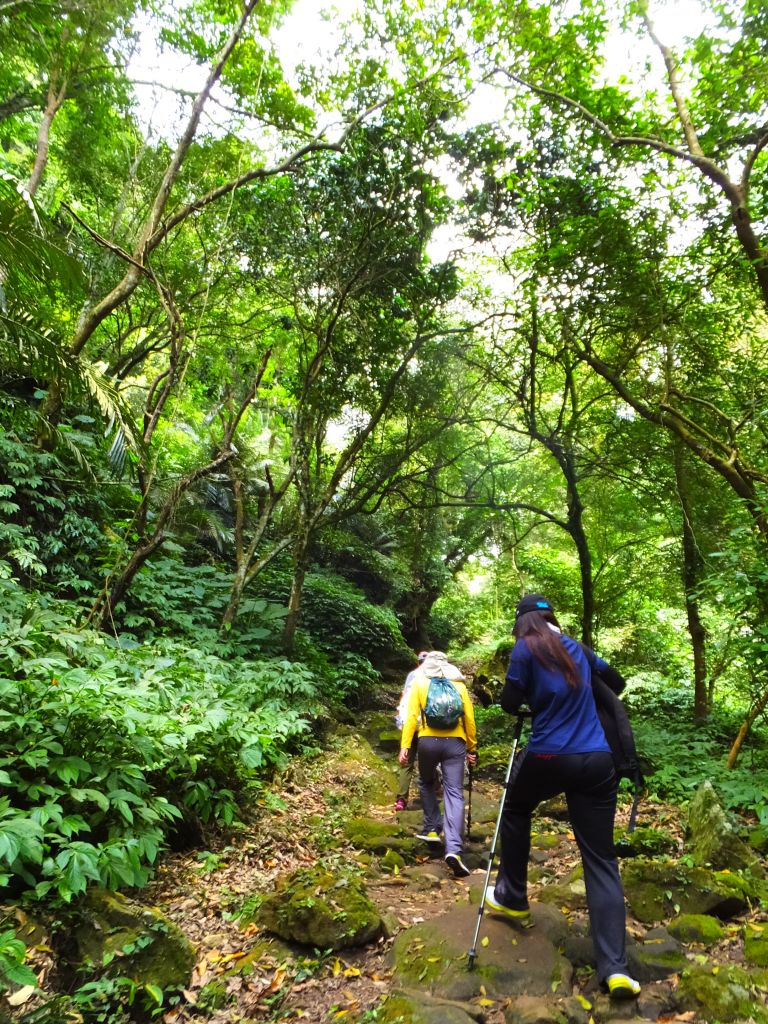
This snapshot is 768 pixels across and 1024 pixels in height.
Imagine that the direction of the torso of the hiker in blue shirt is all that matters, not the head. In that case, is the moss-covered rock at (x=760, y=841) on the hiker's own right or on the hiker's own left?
on the hiker's own right

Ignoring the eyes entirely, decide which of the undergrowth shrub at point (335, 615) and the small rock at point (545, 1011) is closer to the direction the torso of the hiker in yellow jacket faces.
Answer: the undergrowth shrub

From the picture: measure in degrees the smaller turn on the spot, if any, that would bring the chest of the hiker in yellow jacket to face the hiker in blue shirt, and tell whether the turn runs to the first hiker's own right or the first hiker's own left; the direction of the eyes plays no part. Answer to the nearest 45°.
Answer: approximately 180°

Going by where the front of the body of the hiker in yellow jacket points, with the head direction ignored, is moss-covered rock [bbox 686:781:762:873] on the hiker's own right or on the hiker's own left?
on the hiker's own right

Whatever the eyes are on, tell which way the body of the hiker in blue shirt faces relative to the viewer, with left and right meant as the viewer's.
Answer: facing away from the viewer and to the left of the viewer

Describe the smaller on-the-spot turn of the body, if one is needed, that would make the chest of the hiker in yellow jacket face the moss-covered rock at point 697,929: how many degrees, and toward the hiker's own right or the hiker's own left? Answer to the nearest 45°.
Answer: approximately 135° to the hiker's own right

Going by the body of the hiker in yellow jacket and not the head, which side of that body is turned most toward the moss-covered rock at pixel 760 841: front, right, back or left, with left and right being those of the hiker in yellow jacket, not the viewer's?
right

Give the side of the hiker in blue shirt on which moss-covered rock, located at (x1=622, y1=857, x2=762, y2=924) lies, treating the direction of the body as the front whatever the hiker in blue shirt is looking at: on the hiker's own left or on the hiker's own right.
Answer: on the hiker's own right

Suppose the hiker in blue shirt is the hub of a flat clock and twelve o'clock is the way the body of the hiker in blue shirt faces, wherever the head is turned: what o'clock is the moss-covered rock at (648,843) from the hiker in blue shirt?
The moss-covered rock is roughly at 2 o'clock from the hiker in blue shirt.

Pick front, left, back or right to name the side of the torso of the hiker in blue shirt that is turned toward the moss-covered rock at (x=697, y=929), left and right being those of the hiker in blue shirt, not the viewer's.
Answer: right

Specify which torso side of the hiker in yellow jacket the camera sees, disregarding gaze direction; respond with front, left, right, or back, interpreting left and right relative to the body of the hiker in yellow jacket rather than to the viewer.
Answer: back
